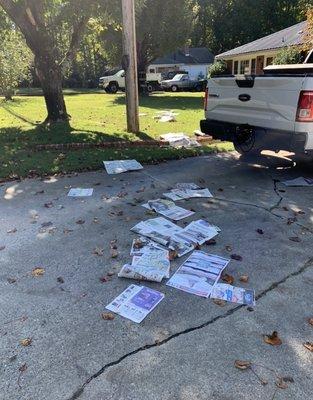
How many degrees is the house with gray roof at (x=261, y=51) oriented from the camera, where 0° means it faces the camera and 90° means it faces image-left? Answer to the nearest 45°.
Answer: approximately 45°

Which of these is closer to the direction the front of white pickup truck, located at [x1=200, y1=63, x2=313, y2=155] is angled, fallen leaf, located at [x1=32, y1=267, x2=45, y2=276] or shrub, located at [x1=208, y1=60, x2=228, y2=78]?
the shrub

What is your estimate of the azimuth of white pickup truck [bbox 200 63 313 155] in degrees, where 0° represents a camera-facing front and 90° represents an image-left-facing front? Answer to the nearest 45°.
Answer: approximately 225°

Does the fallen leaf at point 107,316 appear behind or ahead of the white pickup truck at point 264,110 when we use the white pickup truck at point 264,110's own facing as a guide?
behind

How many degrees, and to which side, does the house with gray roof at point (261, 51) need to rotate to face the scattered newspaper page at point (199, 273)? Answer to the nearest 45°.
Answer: approximately 45° to its left

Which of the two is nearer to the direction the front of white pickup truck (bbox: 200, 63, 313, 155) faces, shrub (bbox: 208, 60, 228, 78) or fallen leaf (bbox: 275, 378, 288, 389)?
the shrub

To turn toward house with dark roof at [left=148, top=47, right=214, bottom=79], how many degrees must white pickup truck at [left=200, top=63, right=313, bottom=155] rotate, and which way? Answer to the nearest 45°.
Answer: approximately 45° to its left

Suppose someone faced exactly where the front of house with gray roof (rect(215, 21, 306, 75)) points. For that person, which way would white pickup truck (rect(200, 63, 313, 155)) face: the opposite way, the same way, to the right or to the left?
the opposite way

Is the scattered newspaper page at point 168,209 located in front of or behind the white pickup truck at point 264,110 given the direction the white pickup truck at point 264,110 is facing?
behind

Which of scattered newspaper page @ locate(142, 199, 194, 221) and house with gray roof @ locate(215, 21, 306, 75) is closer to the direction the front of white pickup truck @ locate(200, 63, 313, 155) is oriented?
the house with gray roof
